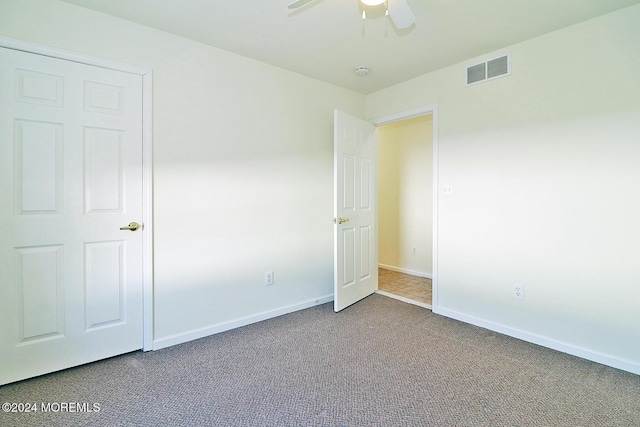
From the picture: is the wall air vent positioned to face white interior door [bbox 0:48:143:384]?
yes

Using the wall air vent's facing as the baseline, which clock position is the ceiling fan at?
The ceiling fan is roughly at 11 o'clock from the wall air vent.

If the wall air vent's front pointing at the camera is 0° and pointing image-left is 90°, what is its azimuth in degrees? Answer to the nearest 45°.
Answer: approximately 45°

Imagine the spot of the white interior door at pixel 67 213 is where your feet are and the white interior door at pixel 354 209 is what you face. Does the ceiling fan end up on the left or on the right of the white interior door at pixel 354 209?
right

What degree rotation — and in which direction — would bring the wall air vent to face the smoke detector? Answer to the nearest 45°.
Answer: approximately 45° to its right
